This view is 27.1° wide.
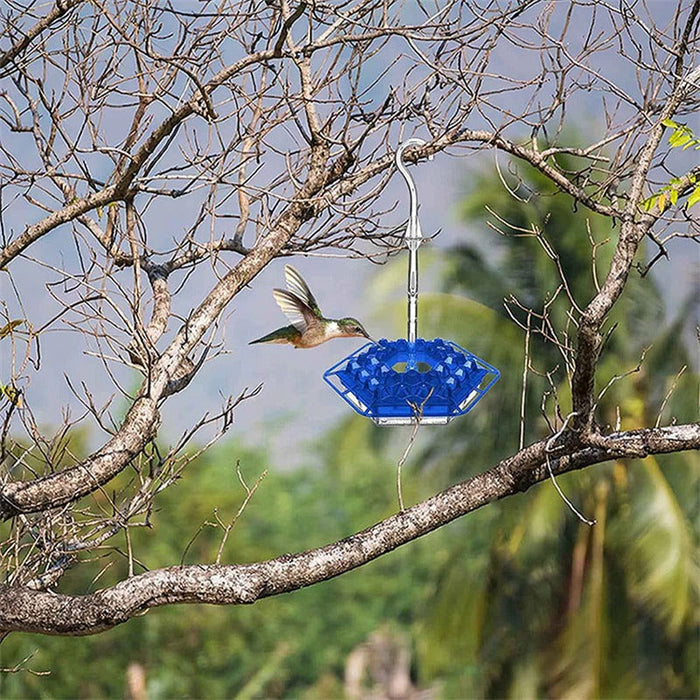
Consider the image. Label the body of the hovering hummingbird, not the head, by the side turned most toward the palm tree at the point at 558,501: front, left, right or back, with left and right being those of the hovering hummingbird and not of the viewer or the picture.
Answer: left

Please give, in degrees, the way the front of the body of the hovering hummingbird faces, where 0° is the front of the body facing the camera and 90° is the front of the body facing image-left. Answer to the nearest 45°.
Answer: approximately 270°
